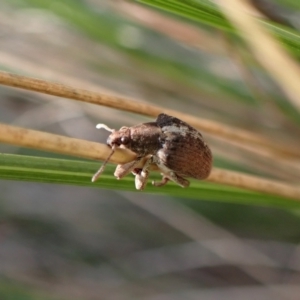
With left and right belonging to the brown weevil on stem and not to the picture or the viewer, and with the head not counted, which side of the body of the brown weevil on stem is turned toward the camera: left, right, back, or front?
left
